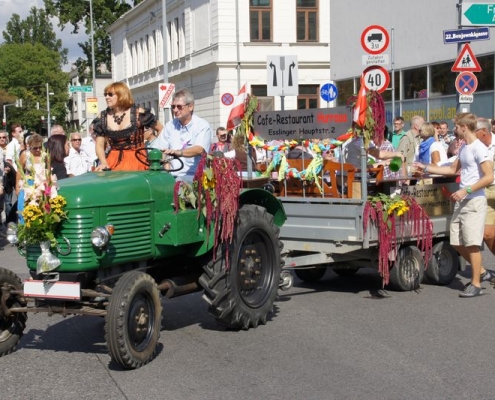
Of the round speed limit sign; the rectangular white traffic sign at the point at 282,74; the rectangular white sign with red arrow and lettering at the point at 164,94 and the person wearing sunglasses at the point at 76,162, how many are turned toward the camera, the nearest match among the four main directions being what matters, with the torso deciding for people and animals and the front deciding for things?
4

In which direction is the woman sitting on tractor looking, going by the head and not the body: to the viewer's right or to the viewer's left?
to the viewer's left

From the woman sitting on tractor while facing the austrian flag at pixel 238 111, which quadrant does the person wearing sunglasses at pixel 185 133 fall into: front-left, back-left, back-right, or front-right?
front-right

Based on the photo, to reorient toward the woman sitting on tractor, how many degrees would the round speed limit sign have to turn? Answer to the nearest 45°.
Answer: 0° — it already faces them

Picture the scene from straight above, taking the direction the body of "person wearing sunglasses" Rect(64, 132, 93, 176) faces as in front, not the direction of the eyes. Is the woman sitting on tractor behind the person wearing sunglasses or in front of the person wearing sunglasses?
in front

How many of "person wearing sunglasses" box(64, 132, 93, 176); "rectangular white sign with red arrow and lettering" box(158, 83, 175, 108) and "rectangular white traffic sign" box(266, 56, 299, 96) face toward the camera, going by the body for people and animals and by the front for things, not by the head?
3

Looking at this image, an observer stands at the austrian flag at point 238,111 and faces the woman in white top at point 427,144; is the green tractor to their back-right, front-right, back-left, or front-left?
back-right

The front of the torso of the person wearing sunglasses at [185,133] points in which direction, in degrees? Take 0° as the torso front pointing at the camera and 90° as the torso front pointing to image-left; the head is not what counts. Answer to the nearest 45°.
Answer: approximately 45°

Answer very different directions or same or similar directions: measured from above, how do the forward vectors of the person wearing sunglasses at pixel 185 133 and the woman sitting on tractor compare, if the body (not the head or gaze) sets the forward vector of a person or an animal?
same or similar directions

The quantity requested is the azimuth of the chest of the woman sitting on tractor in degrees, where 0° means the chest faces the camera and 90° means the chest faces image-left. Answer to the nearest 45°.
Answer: approximately 45°

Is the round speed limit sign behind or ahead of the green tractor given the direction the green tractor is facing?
behind

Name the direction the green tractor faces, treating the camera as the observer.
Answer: facing the viewer and to the left of the viewer

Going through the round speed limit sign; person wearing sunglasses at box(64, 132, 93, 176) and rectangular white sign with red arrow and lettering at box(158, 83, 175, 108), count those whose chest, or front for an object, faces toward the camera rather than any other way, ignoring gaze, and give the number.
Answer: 3

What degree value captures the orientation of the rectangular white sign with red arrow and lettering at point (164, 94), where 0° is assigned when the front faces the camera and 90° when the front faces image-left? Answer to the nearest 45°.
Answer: approximately 0°

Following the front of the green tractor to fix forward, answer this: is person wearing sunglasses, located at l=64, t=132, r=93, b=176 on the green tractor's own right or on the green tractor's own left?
on the green tractor's own right

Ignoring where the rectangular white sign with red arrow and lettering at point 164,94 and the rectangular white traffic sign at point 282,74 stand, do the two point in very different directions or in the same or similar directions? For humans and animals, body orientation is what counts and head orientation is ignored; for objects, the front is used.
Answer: same or similar directions

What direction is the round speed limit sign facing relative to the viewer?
toward the camera

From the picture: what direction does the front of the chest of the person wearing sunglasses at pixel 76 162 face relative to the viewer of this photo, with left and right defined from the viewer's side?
facing the viewer
